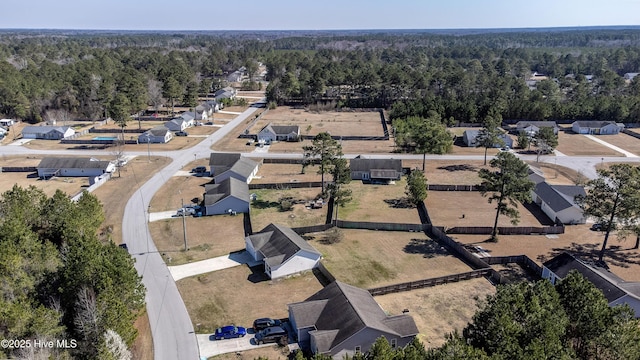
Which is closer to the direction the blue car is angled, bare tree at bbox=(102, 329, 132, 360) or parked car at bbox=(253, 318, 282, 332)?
the parked car

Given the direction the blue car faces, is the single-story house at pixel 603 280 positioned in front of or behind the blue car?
in front

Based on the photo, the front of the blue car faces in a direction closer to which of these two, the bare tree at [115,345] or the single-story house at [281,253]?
the single-story house

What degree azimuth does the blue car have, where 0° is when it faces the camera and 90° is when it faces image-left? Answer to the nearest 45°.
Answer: approximately 270°

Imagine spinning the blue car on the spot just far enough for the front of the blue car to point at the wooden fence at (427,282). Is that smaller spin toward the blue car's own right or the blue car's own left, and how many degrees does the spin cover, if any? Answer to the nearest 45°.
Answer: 0° — it already faces it

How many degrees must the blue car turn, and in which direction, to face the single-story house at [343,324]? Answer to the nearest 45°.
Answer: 0° — it already faces it

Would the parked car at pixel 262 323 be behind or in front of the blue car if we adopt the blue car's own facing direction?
in front

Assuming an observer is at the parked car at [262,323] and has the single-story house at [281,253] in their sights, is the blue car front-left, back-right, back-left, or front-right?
back-left

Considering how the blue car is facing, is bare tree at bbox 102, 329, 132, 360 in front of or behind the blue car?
behind

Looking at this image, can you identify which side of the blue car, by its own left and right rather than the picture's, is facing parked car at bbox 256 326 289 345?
front

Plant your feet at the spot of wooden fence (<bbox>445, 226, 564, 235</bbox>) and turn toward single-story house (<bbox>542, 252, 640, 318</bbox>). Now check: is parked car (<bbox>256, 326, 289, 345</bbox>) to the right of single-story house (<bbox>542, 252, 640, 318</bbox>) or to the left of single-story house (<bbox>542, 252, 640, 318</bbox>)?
right

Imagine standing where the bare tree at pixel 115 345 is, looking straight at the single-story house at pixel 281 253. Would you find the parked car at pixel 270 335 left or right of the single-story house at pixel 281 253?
right
